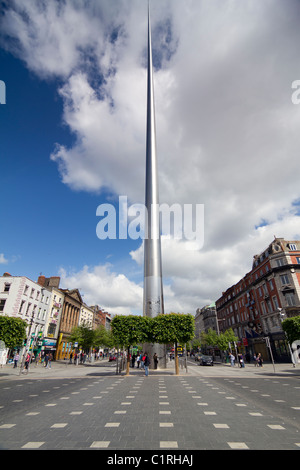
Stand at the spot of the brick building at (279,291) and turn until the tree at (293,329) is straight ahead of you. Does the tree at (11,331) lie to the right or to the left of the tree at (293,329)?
right
